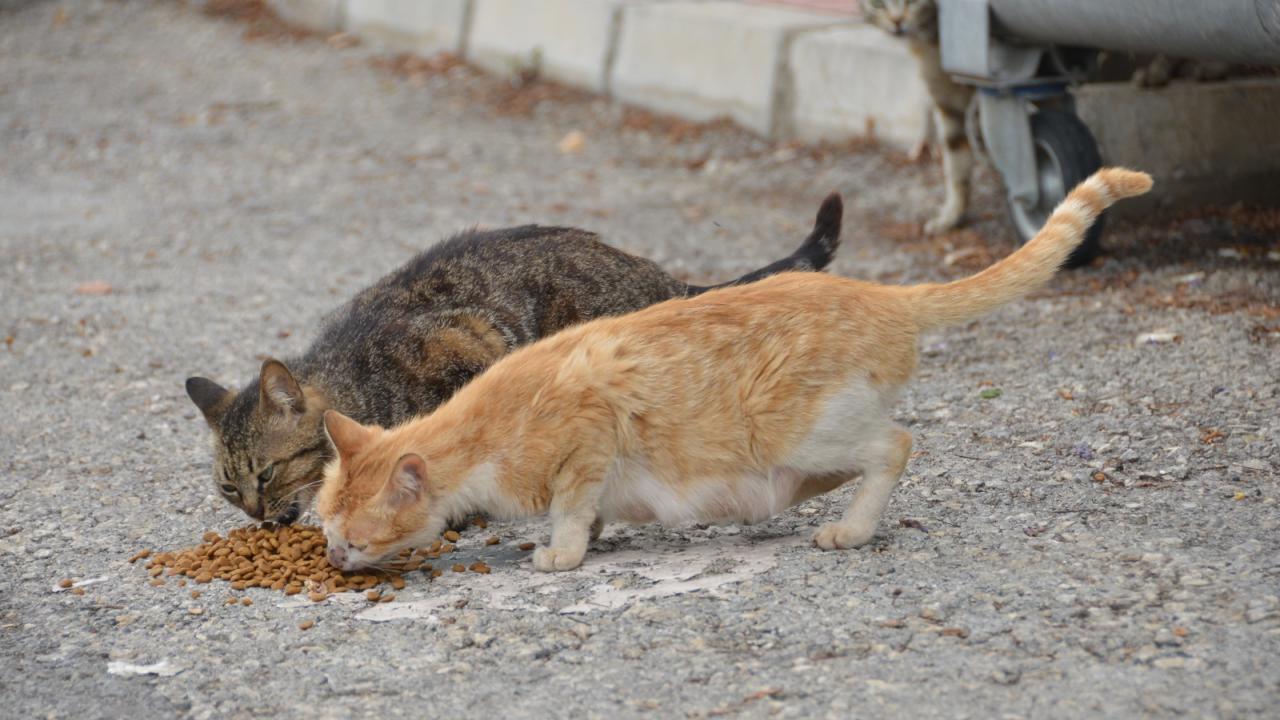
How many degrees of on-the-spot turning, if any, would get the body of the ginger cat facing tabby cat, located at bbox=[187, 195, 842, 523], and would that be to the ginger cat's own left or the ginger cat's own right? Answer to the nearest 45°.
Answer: approximately 45° to the ginger cat's own right

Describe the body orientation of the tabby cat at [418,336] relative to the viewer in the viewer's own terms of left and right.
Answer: facing the viewer and to the left of the viewer

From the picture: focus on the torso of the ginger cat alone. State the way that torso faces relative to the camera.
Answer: to the viewer's left

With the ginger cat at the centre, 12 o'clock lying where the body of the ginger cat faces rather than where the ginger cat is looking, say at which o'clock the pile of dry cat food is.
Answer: The pile of dry cat food is roughly at 12 o'clock from the ginger cat.

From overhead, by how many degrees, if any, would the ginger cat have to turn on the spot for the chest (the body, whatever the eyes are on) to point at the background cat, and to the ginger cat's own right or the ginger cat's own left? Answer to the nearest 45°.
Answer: approximately 90° to the ginger cat's own right

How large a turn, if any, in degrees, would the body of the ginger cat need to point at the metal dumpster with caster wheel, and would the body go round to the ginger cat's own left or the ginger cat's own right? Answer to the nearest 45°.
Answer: approximately 90° to the ginger cat's own right

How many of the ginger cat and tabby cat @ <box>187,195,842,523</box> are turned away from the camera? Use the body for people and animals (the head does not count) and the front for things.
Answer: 0

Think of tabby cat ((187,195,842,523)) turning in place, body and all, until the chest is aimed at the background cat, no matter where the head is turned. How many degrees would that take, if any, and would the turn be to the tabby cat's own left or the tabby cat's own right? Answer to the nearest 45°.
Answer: approximately 180°

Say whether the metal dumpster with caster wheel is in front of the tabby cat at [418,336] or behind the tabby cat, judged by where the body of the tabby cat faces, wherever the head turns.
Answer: behind

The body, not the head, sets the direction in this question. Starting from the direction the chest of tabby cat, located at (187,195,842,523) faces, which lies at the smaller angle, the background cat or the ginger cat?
the ginger cat

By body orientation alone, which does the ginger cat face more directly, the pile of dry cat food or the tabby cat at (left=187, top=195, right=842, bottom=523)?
the pile of dry cat food
